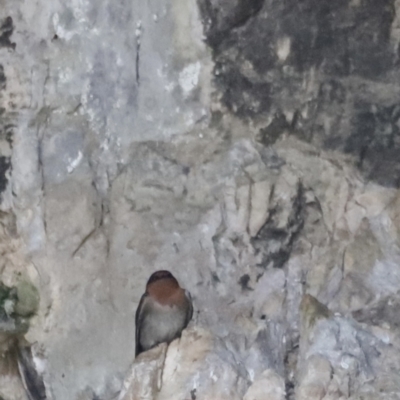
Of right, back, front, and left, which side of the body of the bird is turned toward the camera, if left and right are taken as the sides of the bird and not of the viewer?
front
